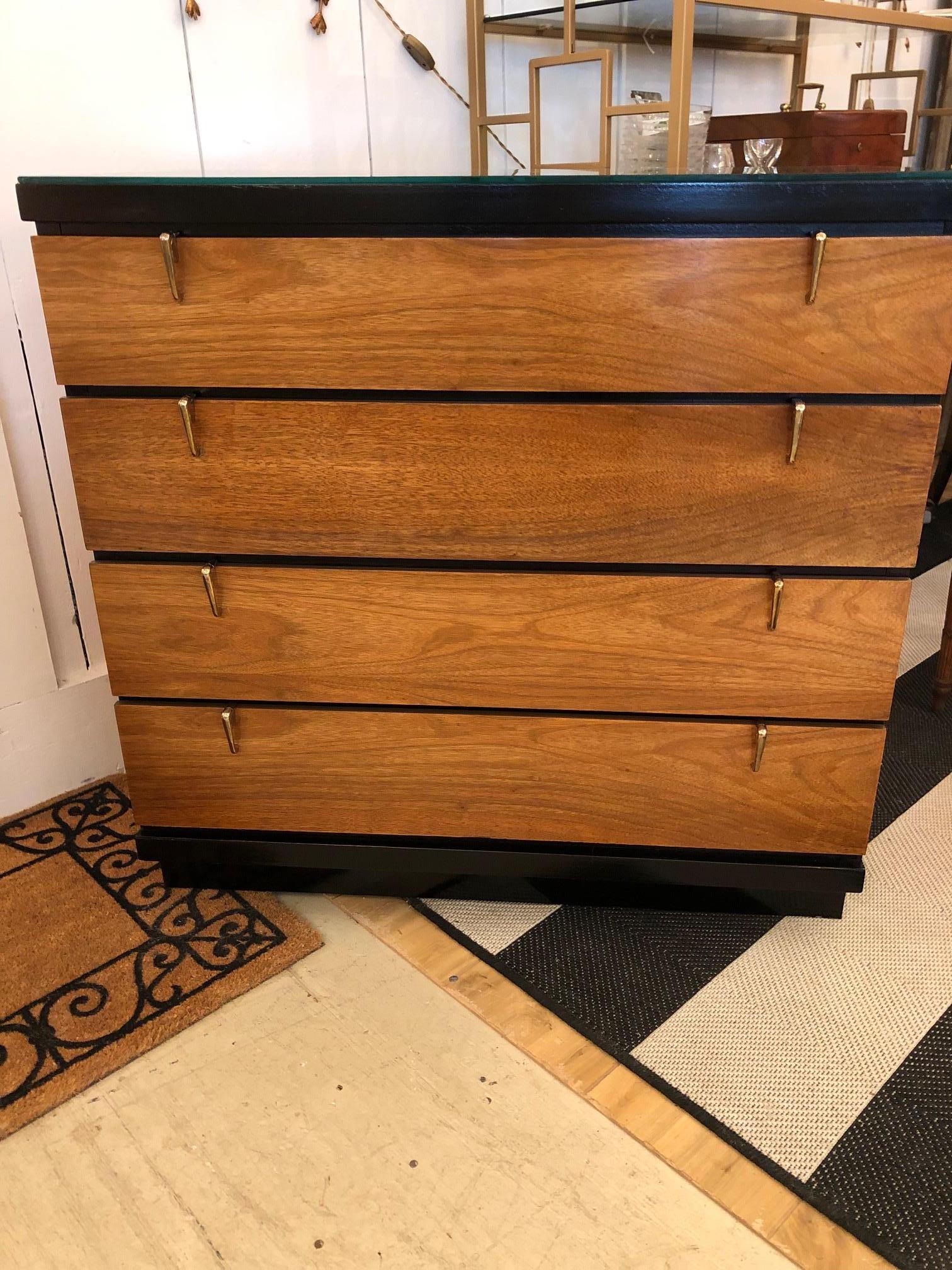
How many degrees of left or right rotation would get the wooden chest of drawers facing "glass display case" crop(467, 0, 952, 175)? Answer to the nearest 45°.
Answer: approximately 180°

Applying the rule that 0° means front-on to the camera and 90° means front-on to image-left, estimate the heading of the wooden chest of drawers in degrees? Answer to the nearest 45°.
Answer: approximately 0°

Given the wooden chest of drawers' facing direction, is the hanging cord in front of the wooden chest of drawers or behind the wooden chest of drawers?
behind
